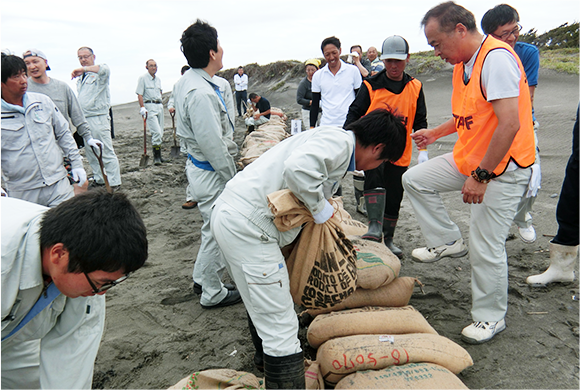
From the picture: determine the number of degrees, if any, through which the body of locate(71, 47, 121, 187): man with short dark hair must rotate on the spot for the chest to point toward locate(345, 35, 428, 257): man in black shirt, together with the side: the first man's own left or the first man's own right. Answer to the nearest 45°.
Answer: approximately 90° to the first man's own left

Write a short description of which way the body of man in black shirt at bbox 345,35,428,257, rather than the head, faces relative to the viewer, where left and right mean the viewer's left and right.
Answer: facing the viewer

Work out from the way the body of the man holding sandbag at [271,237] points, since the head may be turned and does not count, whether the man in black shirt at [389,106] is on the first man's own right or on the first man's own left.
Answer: on the first man's own left

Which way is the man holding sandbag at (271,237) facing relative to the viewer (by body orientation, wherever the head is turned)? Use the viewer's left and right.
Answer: facing to the right of the viewer

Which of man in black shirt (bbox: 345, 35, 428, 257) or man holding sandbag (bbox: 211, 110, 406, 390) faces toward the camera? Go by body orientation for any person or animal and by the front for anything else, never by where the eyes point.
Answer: the man in black shirt

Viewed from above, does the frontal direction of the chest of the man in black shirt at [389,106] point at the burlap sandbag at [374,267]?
yes

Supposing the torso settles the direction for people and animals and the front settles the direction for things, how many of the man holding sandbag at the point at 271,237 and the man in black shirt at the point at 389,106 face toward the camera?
1

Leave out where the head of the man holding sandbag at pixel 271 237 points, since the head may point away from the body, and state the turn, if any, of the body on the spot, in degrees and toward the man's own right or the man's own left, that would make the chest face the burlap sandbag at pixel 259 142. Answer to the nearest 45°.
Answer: approximately 90° to the man's own left

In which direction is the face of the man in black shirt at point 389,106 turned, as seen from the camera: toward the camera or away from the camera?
toward the camera

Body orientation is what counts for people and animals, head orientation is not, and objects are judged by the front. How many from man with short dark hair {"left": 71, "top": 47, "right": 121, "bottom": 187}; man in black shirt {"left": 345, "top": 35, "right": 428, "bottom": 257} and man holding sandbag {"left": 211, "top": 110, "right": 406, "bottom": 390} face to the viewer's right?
1

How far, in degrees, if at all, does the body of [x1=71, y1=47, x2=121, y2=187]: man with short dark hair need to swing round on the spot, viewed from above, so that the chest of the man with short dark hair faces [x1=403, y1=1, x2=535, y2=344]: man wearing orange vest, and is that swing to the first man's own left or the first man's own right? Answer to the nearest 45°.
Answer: approximately 45° to the first man's own left
